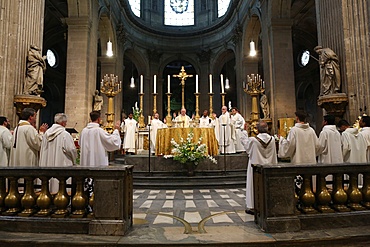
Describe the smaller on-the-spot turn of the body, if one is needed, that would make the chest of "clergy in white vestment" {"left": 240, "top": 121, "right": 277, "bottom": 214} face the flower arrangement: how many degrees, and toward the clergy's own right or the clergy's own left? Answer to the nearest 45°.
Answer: approximately 45° to the clergy's own left

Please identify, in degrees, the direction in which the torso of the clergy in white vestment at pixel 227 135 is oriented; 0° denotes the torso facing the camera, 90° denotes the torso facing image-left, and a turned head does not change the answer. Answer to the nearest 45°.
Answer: approximately 45°

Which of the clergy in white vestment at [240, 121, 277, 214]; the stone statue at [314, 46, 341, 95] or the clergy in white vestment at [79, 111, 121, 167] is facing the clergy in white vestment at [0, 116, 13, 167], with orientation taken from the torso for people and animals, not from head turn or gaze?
the stone statue

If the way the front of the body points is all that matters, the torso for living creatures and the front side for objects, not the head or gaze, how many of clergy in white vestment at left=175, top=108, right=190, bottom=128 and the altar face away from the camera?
0

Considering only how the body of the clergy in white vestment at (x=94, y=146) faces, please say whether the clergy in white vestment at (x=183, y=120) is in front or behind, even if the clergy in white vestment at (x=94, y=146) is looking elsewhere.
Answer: in front

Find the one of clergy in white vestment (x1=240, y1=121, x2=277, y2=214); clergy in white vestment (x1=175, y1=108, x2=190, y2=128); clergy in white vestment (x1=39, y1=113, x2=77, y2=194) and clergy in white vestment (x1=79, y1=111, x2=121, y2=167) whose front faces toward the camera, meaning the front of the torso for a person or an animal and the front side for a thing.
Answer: clergy in white vestment (x1=175, y1=108, x2=190, y2=128)

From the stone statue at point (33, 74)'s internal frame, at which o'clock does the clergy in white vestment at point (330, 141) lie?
The clergy in white vestment is roughly at 12 o'clock from the stone statue.

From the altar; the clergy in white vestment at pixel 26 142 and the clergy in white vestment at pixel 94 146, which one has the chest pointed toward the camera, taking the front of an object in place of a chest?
the altar

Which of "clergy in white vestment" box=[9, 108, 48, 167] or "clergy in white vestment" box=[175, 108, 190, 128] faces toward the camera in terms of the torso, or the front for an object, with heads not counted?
"clergy in white vestment" box=[175, 108, 190, 128]

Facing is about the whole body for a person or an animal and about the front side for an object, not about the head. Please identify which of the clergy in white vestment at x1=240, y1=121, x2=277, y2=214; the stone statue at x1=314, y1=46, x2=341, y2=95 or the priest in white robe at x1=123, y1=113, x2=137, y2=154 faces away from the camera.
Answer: the clergy in white vestment

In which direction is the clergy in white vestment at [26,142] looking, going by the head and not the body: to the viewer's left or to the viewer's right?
to the viewer's right

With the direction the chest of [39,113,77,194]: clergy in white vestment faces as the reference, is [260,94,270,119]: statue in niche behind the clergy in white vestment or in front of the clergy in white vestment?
in front

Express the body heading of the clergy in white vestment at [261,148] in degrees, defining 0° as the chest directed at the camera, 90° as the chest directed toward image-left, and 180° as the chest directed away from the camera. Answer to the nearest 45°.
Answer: approximately 180°

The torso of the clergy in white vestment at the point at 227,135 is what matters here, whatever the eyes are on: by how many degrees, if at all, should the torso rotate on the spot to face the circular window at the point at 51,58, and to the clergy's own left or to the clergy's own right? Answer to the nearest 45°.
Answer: approximately 90° to the clergy's own right

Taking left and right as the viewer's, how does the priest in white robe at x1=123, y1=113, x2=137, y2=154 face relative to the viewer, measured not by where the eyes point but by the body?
facing the viewer

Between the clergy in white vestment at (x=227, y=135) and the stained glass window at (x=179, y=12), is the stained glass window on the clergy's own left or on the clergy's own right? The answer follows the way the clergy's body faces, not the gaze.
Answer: on the clergy's own right

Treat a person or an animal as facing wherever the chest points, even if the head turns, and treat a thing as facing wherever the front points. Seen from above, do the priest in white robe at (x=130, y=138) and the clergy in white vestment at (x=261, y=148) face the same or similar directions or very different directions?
very different directions

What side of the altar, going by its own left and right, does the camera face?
front

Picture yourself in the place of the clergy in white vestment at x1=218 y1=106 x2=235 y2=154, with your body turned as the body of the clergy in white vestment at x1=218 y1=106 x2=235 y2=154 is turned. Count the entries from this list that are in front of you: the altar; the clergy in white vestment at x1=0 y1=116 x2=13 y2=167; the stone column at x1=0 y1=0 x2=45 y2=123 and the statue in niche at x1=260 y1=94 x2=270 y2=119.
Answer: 3
